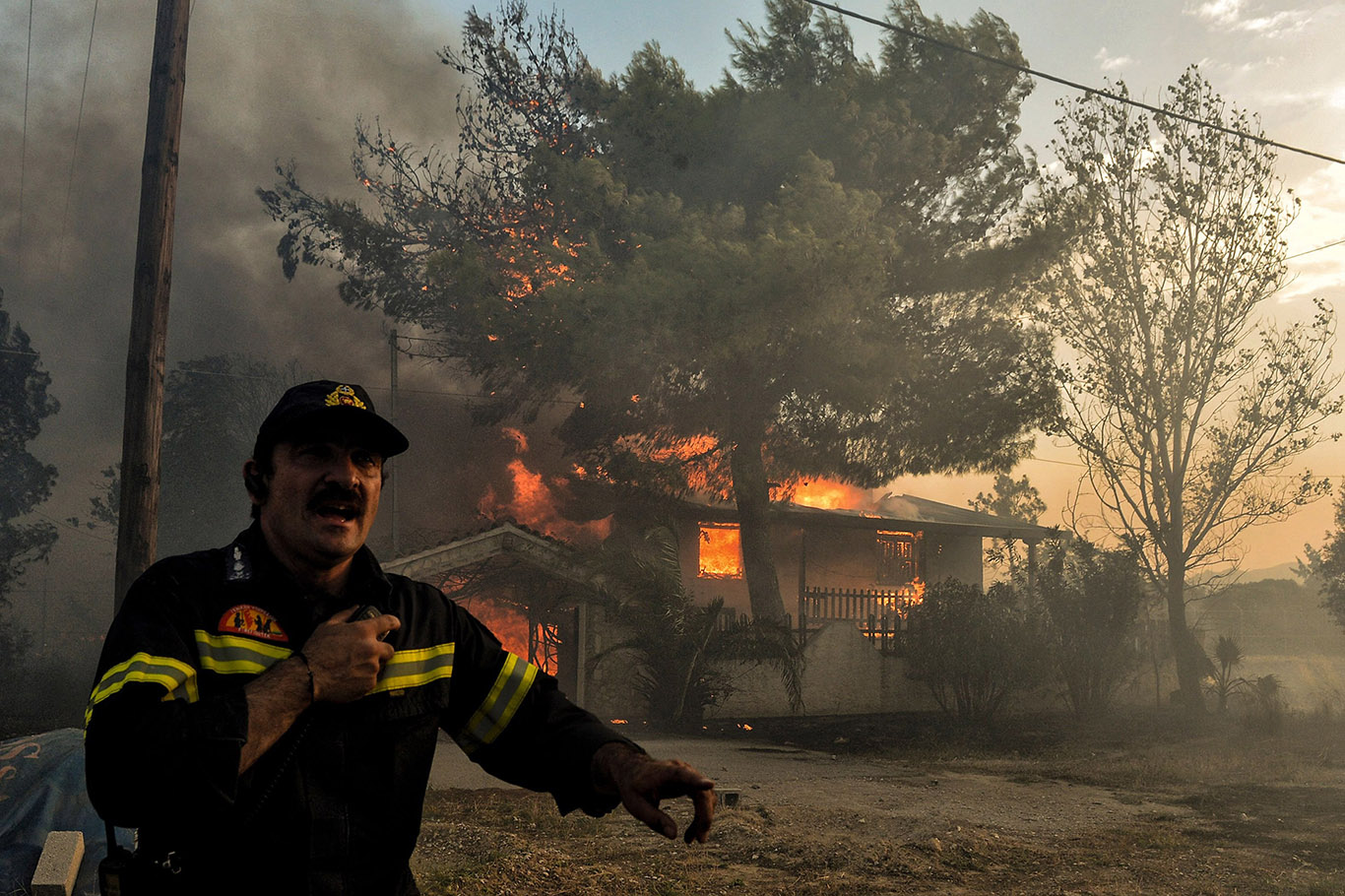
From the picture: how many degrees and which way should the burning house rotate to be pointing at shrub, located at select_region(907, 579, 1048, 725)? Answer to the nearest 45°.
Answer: approximately 90° to its left

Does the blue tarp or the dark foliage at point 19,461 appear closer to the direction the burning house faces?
the blue tarp

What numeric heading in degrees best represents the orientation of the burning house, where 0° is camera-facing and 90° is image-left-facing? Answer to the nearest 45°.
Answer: approximately 0°

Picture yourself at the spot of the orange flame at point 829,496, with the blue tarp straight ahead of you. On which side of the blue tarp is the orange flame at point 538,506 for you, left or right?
right

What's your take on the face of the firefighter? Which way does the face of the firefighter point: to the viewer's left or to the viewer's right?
to the viewer's right

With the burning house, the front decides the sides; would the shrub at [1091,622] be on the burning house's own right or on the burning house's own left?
on the burning house's own left

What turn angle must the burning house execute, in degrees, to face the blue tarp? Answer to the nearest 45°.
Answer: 0° — it already faces it

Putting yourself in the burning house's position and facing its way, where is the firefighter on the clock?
The firefighter is roughly at 12 o'clock from the burning house.
